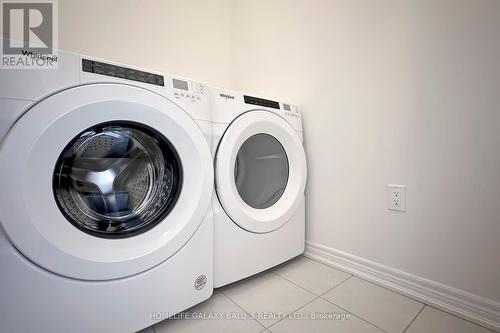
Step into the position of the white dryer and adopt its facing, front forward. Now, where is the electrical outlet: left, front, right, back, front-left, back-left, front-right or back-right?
front-left

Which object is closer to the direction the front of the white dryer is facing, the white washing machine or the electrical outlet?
the electrical outlet

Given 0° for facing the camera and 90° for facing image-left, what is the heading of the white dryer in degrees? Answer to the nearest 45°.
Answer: approximately 315°

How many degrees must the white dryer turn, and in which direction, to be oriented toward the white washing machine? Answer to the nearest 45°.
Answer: approximately 90° to its right
